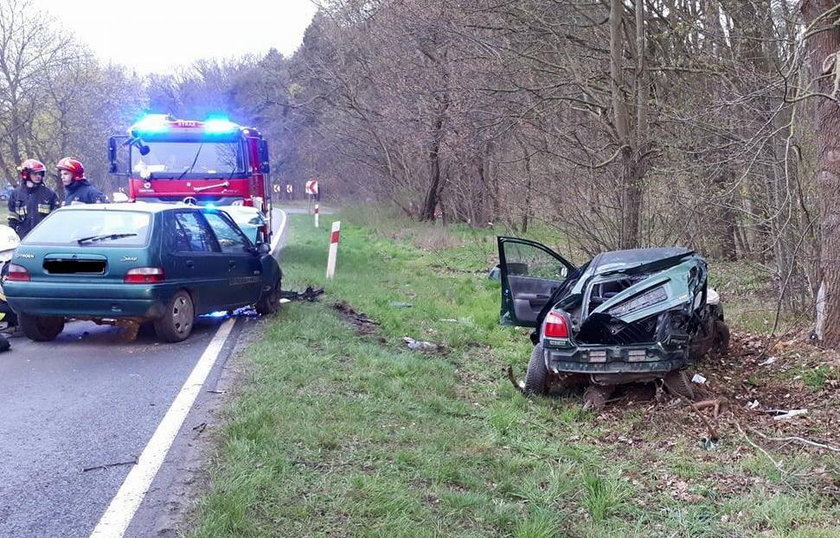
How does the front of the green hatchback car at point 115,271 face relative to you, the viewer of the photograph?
facing away from the viewer and to the right of the viewer

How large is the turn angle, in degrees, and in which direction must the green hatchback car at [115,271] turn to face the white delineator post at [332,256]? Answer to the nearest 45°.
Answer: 0° — it already faces it

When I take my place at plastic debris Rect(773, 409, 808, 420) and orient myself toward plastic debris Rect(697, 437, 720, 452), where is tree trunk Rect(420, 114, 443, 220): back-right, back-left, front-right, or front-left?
back-right

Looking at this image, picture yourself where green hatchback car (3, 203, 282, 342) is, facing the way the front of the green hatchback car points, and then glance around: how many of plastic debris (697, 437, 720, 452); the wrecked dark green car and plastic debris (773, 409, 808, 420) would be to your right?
3

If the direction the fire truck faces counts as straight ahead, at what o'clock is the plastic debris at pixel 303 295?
The plastic debris is roughly at 11 o'clock from the fire truck.

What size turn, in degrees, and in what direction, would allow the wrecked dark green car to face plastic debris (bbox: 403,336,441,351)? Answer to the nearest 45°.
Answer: approximately 45° to its left

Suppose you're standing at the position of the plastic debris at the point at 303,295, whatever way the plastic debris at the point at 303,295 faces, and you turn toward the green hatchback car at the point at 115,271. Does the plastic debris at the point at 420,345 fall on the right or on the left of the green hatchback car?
left

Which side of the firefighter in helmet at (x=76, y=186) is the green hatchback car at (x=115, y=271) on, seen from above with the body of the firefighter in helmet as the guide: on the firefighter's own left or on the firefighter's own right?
on the firefighter's own left
